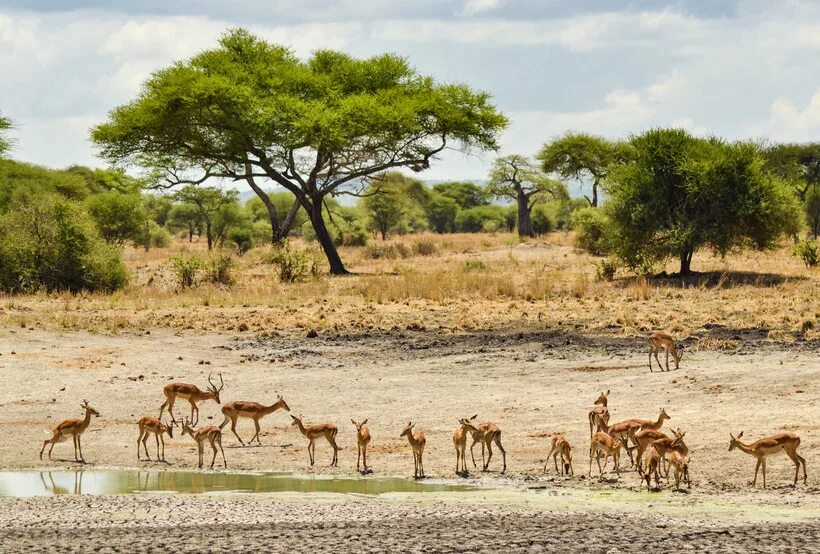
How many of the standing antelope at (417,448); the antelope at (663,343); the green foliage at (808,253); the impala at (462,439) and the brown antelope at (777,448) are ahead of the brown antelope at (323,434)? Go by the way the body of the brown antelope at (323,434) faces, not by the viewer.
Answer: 0

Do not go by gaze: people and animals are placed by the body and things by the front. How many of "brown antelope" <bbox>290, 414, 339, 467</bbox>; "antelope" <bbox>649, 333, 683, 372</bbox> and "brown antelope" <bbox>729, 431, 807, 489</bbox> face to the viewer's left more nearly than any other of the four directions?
2

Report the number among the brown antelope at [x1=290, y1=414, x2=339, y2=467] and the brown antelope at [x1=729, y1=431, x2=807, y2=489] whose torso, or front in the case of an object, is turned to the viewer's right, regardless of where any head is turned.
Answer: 0

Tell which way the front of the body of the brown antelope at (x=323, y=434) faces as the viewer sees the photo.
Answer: to the viewer's left

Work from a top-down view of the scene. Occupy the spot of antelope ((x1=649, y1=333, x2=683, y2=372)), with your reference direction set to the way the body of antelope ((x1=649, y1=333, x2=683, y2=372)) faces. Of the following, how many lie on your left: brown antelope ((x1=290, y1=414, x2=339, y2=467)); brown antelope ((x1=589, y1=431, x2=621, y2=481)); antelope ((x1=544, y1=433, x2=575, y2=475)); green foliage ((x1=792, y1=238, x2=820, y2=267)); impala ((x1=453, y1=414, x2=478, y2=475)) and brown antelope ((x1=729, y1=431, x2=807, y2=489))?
1

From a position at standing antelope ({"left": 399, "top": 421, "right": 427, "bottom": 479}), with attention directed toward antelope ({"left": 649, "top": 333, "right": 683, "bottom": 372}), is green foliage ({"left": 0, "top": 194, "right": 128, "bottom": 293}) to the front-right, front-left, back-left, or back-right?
front-left

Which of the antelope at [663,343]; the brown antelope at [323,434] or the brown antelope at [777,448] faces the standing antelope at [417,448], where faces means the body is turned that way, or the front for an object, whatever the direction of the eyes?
the brown antelope at [777,448]

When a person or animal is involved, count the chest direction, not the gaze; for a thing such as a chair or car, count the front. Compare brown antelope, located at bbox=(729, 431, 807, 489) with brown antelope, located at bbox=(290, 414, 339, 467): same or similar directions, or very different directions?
same or similar directions

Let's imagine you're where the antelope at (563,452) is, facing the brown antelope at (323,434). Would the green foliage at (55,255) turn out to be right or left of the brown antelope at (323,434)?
right

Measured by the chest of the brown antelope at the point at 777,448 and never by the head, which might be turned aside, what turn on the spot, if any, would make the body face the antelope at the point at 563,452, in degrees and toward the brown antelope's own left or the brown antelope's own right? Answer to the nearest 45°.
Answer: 0° — it already faces it

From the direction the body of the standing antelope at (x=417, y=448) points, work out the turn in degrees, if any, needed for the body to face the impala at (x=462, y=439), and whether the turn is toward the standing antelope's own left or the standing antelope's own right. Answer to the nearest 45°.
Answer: approximately 135° to the standing antelope's own left

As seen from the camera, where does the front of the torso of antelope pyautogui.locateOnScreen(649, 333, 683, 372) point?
to the viewer's right

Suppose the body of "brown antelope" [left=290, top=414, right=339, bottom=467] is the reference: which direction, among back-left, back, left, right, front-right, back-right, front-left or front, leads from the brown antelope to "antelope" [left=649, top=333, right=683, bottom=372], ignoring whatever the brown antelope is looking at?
back-right

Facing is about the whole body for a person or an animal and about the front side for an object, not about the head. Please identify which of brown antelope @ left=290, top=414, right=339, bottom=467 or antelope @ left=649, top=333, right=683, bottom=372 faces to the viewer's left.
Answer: the brown antelope

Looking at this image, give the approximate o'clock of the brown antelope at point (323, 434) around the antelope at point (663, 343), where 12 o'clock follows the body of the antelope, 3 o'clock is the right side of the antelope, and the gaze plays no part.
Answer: The brown antelope is roughly at 4 o'clock from the antelope.

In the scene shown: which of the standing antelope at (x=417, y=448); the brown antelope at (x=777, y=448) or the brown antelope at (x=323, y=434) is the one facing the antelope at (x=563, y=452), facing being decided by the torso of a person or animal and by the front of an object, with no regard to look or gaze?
the brown antelope at (x=777, y=448)

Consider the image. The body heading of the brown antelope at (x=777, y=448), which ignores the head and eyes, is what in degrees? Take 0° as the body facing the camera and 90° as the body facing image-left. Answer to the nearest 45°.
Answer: approximately 90°

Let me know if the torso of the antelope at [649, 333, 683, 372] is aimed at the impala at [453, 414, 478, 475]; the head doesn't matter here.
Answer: no

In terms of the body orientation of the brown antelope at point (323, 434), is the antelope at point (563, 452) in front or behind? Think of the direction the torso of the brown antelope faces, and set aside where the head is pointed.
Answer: behind
